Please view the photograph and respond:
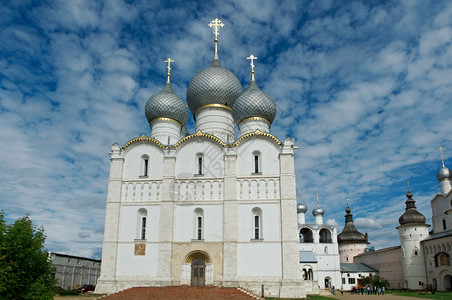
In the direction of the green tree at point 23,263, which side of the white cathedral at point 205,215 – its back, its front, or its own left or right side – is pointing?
front

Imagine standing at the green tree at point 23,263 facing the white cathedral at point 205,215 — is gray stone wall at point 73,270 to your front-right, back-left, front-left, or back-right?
front-left

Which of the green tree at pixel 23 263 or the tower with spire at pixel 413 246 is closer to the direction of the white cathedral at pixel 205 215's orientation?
the green tree

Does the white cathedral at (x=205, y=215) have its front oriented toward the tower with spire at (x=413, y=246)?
no

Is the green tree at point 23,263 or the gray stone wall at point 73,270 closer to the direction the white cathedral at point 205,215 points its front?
the green tree

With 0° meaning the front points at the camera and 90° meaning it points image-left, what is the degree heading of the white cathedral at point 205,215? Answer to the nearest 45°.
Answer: approximately 0°

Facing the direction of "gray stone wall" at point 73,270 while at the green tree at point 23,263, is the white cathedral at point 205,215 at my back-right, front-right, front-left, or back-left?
front-right

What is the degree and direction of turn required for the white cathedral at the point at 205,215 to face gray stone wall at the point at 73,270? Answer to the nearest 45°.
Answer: approximately 135° to its right
